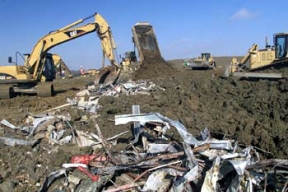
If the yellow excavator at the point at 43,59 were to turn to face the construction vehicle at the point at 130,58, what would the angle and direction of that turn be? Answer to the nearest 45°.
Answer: approximately 45° to its left

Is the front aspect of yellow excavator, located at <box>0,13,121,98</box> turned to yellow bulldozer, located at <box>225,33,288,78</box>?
yes

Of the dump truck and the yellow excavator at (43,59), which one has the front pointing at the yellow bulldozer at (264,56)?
the yellow excavator at (43,59)

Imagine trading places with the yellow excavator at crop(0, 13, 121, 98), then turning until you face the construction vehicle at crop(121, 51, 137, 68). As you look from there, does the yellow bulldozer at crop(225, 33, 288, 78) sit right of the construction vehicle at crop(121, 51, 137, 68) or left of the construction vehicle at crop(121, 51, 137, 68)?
right

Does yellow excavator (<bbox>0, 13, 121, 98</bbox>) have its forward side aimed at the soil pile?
yes

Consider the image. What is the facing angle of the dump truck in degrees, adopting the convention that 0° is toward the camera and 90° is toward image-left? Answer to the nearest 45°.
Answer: approximately 135°

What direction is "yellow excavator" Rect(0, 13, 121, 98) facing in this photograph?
to the viewer's right

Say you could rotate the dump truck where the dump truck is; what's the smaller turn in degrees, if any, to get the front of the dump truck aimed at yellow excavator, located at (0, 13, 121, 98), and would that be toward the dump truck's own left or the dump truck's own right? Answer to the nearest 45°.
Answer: approximately 90° to the dump truck's own left

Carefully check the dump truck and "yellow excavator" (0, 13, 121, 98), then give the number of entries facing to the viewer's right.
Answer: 1

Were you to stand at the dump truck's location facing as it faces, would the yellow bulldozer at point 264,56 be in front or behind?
behind
